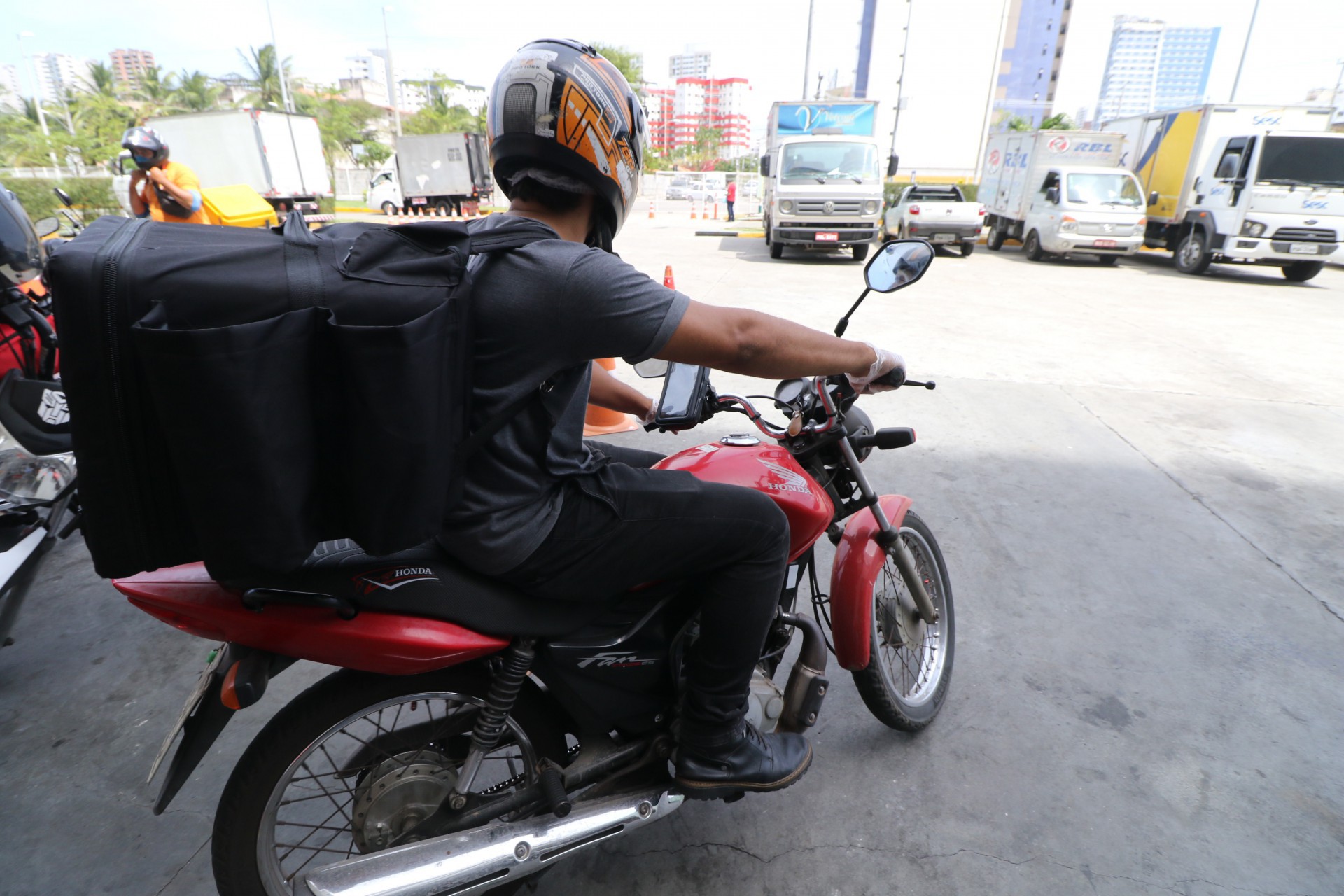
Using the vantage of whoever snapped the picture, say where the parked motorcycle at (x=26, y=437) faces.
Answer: facing the viewer

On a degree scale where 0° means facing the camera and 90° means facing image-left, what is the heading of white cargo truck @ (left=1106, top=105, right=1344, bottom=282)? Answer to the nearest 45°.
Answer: approximately 315°

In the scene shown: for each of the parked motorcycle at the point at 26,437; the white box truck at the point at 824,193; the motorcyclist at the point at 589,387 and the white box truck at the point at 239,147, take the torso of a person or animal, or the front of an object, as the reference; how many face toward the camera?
2

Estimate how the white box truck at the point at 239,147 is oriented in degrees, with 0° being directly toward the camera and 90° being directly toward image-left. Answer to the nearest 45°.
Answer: approximately 135°

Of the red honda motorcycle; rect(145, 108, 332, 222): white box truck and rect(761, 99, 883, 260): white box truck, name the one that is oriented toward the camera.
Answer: rect(761, 99, 883, 260): white box truck

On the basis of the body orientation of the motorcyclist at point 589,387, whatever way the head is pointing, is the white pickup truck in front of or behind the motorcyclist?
in front

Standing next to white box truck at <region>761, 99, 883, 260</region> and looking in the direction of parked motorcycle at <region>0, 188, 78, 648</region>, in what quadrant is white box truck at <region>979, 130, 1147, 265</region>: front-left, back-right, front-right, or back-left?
back-left

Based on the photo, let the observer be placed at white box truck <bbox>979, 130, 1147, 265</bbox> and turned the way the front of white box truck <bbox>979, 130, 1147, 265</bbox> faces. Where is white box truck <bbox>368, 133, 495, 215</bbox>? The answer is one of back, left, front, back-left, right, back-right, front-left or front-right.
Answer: back-right

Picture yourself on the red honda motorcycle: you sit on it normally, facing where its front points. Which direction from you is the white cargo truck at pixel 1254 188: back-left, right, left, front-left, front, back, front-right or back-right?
front

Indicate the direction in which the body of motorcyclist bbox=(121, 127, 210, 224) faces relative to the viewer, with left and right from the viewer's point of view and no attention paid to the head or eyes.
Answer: facing the viewer and to the left of the viewer

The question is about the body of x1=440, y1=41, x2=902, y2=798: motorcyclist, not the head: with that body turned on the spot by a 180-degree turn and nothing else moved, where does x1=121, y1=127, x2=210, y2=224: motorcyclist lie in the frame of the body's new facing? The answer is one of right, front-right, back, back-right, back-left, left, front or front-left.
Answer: right

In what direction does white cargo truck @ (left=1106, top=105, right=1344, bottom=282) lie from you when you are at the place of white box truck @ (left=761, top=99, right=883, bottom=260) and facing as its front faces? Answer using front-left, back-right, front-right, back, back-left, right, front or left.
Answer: left

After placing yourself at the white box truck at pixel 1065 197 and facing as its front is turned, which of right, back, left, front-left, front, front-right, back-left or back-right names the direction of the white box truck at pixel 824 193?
right

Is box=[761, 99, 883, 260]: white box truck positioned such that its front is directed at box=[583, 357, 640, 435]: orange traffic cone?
yes

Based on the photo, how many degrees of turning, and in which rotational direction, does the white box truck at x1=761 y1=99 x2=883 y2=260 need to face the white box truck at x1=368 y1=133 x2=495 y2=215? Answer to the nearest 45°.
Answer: approximately 135° to its right

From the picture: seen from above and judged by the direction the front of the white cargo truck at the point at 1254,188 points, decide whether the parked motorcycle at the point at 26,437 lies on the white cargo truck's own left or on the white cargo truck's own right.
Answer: on the white cargo truck's own right

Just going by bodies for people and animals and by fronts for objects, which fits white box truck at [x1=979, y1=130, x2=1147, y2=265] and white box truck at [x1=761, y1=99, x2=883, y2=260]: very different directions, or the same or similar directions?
same or similar directions

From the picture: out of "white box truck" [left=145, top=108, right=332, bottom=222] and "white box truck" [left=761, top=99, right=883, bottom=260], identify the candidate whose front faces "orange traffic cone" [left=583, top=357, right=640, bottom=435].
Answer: "white box truck" [left=761, top=99, right=883, bottom=260]

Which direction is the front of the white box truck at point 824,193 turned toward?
toward the camera

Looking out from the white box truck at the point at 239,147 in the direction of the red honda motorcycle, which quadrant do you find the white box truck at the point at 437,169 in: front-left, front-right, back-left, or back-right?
back-left

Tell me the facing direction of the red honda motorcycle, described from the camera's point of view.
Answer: facing away from the viewer and to the right of the viewer
